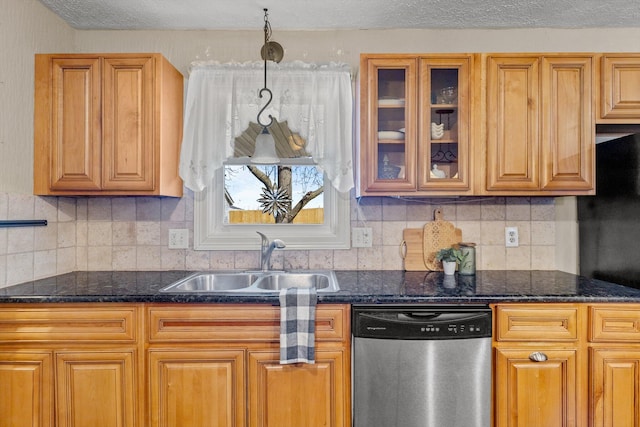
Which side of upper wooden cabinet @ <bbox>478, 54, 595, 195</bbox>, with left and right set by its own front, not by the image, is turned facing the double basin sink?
right

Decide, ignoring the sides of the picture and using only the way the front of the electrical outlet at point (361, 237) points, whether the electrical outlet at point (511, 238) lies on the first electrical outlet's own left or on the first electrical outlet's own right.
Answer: on the first electrical outlet's own left

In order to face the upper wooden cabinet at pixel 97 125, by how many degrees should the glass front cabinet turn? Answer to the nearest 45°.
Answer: approximately 90° to its right

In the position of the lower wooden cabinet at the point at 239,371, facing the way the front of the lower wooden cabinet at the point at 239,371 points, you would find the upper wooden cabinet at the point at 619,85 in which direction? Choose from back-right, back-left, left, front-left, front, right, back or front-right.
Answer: left
